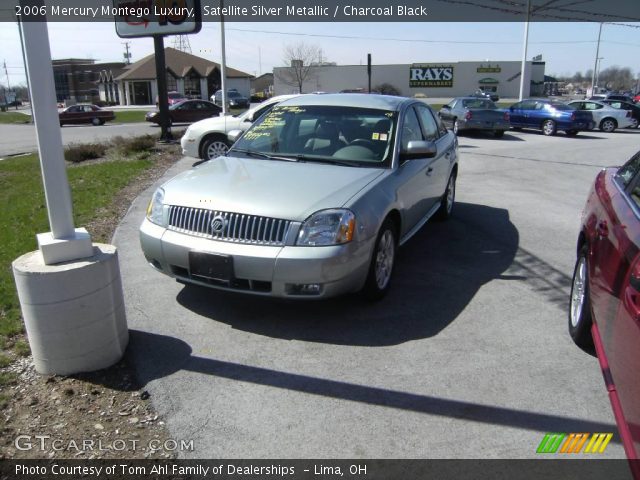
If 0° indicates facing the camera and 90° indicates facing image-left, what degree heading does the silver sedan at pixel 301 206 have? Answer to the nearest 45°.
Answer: approximately 45°

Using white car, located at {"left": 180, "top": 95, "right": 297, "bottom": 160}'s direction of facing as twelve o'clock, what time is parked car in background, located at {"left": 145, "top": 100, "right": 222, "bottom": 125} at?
The parked car in background is roughly at 3 o'clock from the white car.

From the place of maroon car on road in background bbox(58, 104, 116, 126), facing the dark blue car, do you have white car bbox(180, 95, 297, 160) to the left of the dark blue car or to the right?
right

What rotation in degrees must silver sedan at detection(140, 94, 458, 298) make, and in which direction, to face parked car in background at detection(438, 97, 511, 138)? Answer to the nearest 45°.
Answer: approximately 180°

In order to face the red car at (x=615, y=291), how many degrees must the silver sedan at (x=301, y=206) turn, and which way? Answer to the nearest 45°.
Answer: approximately 90° to its left

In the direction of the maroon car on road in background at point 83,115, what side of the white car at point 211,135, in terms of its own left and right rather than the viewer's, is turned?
right

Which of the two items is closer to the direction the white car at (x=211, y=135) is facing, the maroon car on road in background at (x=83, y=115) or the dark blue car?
the maroon car on road in background

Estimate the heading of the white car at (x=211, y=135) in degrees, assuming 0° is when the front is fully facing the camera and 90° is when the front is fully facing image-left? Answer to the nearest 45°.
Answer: approximately 90°

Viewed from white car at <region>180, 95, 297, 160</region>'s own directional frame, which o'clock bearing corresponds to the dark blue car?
The dark blue car is roughly at 5 o'clock from the white car.

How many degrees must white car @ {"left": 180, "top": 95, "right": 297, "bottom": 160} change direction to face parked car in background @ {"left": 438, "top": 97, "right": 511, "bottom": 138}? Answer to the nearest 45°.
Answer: approximately 135° to its right

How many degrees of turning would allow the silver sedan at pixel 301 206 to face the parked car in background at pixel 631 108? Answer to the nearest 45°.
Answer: approximately 180°

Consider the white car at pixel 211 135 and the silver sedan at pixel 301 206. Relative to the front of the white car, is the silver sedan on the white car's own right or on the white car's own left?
on the white car's own left
